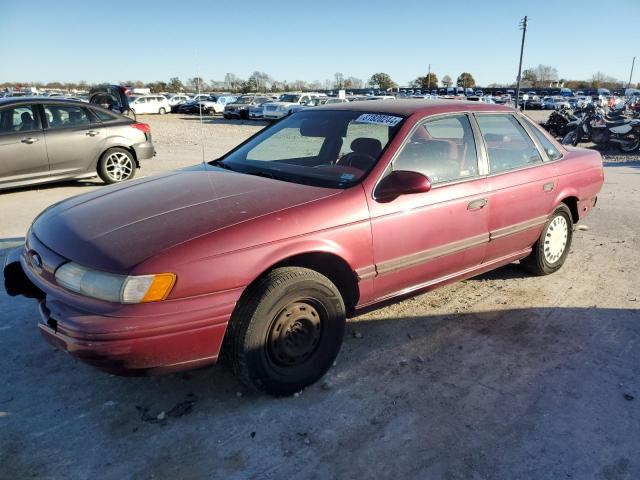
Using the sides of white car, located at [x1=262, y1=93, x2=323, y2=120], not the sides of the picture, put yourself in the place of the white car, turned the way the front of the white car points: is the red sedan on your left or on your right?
on your left

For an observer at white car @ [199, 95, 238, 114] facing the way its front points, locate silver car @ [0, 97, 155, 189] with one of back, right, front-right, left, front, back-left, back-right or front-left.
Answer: front-left

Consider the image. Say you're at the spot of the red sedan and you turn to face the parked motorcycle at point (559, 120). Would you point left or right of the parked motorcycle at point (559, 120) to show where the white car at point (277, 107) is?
left

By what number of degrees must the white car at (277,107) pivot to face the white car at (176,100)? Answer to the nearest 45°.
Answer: approximately 90° to its right

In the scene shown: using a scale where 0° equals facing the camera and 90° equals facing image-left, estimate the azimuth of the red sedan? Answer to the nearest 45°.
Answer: approximately 45°

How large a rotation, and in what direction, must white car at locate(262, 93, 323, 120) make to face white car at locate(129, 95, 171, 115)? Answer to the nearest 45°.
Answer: approximately 90° to its right

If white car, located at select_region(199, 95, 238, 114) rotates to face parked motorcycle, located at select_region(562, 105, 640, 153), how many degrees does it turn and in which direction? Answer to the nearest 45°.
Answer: approximately 45° to its left

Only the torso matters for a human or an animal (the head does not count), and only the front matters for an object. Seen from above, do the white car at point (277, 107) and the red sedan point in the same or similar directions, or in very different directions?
same or similar directions

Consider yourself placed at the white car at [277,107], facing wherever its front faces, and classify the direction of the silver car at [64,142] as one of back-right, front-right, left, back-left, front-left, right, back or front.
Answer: front-left

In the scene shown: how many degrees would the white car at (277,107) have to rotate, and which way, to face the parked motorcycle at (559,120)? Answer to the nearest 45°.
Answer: approximately 90° to its left

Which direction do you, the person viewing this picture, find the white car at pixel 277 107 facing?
facing the viewer and to the left of the viewer

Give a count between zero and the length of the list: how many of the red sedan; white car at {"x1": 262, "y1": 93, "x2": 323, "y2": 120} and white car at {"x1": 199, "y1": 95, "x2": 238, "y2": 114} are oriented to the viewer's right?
0

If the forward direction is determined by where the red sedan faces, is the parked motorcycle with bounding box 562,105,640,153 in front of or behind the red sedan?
behind

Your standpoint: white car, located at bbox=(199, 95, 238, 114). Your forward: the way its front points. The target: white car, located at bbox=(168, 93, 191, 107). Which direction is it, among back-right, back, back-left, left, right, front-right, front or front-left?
right
